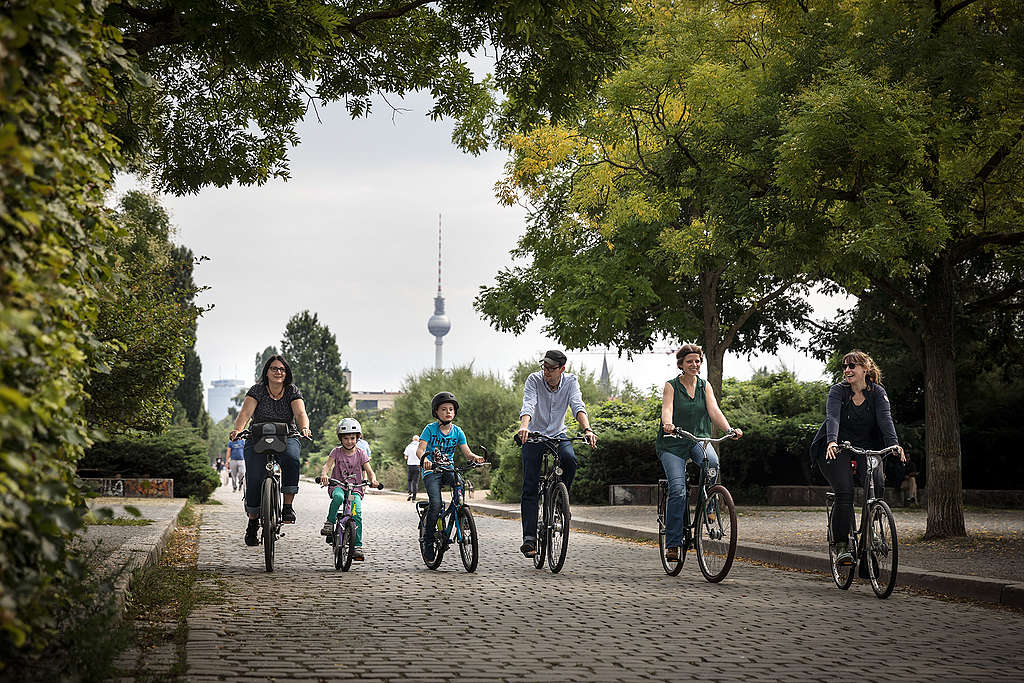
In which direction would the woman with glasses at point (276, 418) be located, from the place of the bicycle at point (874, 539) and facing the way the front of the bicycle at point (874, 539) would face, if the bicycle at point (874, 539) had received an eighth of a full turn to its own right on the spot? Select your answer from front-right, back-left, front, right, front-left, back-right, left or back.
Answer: right

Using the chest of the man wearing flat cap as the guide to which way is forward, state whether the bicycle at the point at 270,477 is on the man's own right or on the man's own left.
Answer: on the man's own right

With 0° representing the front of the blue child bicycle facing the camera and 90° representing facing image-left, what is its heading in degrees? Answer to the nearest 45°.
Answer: approximately 315°

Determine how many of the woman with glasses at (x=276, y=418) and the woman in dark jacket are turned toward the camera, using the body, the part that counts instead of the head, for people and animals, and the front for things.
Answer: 2

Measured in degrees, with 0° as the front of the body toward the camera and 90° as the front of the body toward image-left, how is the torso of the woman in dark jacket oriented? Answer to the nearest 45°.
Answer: approximately 0°

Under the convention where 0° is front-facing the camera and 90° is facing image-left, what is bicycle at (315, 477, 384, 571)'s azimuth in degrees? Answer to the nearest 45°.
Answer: approximately 0°

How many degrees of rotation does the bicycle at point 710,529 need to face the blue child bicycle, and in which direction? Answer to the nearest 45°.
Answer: approximately 135° to its right
